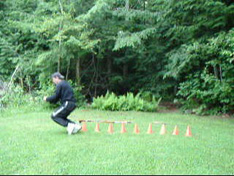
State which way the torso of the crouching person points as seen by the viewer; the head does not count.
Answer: to the viewer's left

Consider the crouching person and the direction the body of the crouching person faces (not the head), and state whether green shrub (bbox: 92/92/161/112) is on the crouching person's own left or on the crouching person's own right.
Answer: on the crouching person's own right
